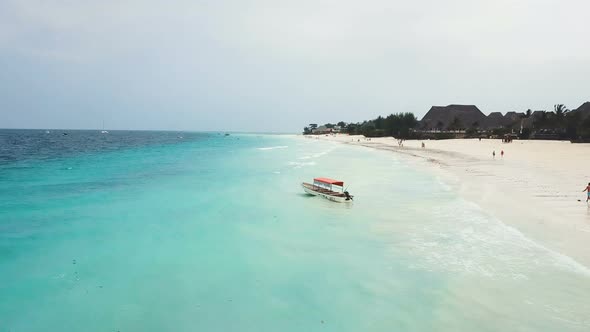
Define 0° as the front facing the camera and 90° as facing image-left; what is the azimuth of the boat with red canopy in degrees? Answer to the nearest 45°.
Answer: approximately 135°
